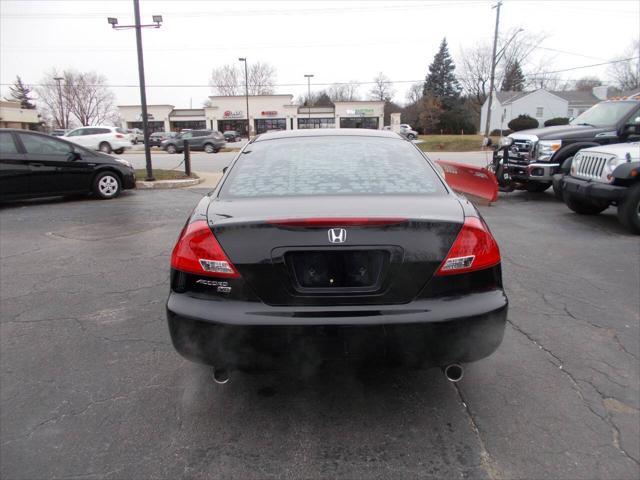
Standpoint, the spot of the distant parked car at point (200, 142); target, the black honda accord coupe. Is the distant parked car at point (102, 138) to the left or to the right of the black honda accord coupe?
right

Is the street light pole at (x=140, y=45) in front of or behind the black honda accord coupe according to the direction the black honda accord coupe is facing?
in front

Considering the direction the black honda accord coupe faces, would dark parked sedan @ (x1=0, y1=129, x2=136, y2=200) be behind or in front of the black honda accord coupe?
in front

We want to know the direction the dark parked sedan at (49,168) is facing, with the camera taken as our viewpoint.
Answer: facing to the right of the viewer

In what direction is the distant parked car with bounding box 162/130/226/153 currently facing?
to the viewer's left

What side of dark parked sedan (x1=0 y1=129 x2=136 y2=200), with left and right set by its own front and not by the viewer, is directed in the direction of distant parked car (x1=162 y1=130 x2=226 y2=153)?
left

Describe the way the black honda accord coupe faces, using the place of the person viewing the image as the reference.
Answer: facing away from the viewer

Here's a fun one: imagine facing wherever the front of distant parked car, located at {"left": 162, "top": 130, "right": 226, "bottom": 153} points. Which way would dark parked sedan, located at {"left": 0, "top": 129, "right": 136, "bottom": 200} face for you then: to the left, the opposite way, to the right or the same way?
the opposite way

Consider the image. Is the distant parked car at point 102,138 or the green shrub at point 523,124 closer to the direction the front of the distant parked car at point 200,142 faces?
the distant parked car

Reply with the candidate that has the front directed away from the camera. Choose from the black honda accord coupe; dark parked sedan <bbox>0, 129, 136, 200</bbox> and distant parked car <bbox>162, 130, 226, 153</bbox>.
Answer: the black honda accord coupe

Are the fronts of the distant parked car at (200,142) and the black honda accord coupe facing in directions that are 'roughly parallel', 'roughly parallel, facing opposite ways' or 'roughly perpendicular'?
roughly perpendicular

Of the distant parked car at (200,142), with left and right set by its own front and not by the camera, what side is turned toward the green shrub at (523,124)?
back

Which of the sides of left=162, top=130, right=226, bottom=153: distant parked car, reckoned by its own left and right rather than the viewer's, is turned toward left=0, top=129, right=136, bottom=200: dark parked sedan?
left

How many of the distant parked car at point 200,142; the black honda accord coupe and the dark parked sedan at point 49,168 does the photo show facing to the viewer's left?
1
